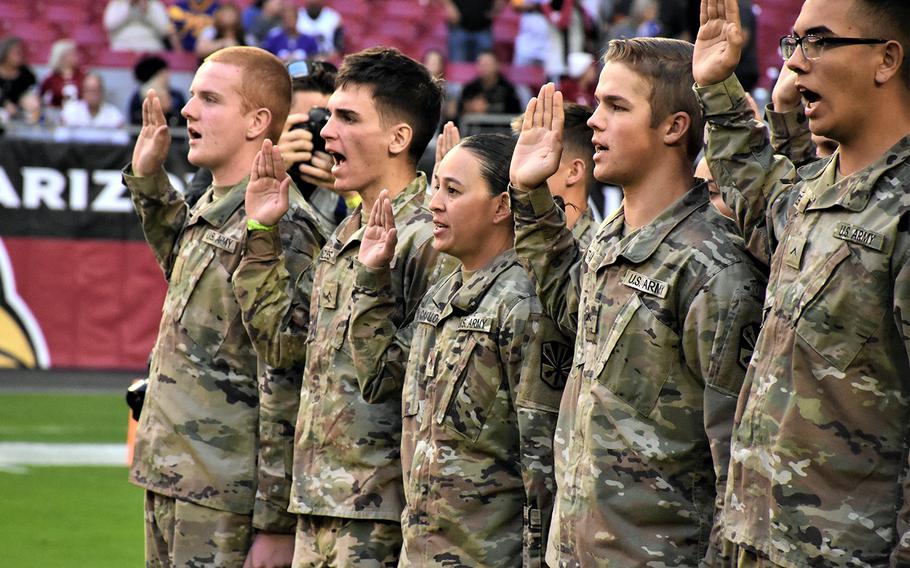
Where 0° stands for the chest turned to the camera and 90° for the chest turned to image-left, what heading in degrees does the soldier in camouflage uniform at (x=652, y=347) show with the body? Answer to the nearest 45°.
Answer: approximately 45°

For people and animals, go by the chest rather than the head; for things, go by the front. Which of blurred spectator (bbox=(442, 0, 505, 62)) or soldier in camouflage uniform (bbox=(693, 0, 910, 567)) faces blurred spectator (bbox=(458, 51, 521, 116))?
blurred spectator (bbox=(442, 0, 505, 62))

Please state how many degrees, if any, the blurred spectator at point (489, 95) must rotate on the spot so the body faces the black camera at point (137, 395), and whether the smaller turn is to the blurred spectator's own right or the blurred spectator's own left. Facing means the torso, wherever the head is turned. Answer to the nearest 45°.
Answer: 0° — they already face it

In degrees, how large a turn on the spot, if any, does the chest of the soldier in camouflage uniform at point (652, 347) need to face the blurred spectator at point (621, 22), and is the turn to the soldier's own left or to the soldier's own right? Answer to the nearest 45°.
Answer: approximately 135° to the soldier's own right

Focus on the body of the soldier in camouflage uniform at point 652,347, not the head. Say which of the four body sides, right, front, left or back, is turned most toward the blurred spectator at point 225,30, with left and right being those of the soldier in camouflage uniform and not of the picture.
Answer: right

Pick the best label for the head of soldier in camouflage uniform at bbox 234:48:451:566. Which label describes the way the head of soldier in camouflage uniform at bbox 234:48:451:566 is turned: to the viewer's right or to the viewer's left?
to the viewer's left

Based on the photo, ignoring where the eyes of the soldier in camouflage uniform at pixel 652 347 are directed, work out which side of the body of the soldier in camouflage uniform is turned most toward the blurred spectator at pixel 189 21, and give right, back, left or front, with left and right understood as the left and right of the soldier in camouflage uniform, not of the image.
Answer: right

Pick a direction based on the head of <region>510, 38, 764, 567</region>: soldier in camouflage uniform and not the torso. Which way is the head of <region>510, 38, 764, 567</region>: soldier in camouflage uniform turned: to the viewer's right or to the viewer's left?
to the viewer's left

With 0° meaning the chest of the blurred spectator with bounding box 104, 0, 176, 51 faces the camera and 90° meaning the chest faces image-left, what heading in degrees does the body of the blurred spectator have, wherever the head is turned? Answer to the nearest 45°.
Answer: approximately 0°
